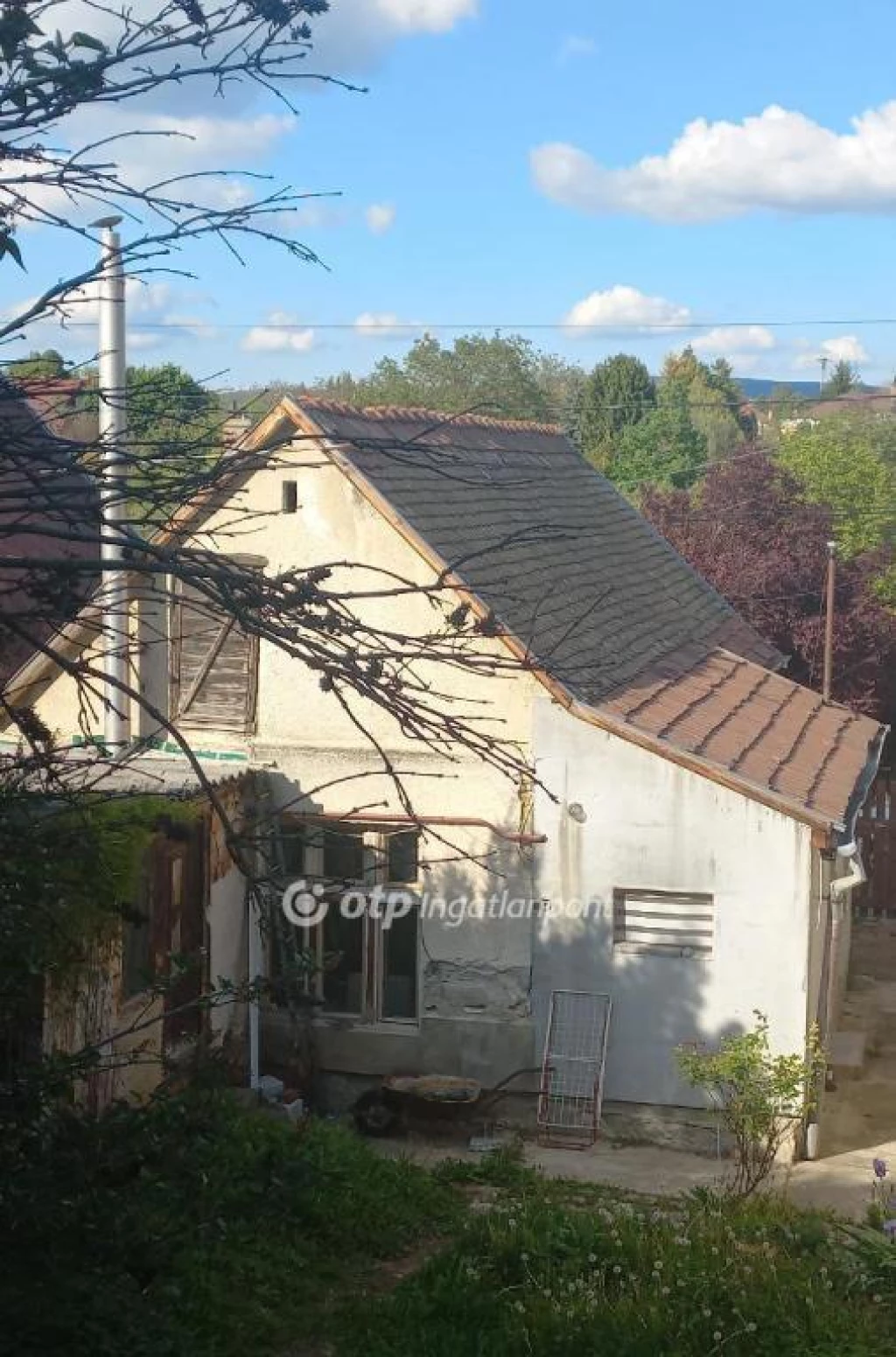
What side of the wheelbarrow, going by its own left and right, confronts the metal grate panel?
back

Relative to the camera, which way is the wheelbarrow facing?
to the viewer's left

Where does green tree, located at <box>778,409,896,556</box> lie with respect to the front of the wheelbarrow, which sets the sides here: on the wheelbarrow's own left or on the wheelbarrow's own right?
on the wheelbarrow's own right

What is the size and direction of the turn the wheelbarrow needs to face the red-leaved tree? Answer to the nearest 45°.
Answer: approximately 90° to its right
